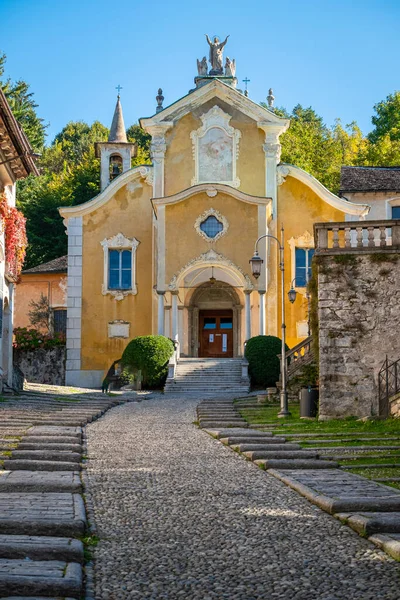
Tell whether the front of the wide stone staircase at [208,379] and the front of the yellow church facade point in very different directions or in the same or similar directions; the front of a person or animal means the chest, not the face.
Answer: same or similar directions

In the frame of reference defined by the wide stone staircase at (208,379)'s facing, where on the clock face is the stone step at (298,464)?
The stone step is roughly at 12 o'clock from the wide stone staircase.

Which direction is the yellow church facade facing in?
toward the camera

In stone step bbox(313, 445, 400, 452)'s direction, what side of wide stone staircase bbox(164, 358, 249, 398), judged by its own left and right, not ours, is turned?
front

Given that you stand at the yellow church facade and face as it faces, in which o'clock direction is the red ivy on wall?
The red ivy on wall is roughly at 1 o'clock from the yellow church facade.

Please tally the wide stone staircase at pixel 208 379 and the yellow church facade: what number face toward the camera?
2

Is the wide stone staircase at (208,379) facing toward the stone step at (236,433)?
yes

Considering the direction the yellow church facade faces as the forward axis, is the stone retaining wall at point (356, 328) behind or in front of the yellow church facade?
in front

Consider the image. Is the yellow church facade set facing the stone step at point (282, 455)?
yes

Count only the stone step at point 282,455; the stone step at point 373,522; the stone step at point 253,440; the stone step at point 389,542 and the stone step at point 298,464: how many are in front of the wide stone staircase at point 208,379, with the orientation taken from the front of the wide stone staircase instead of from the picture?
5

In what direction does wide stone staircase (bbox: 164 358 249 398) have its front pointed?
toward the camera
